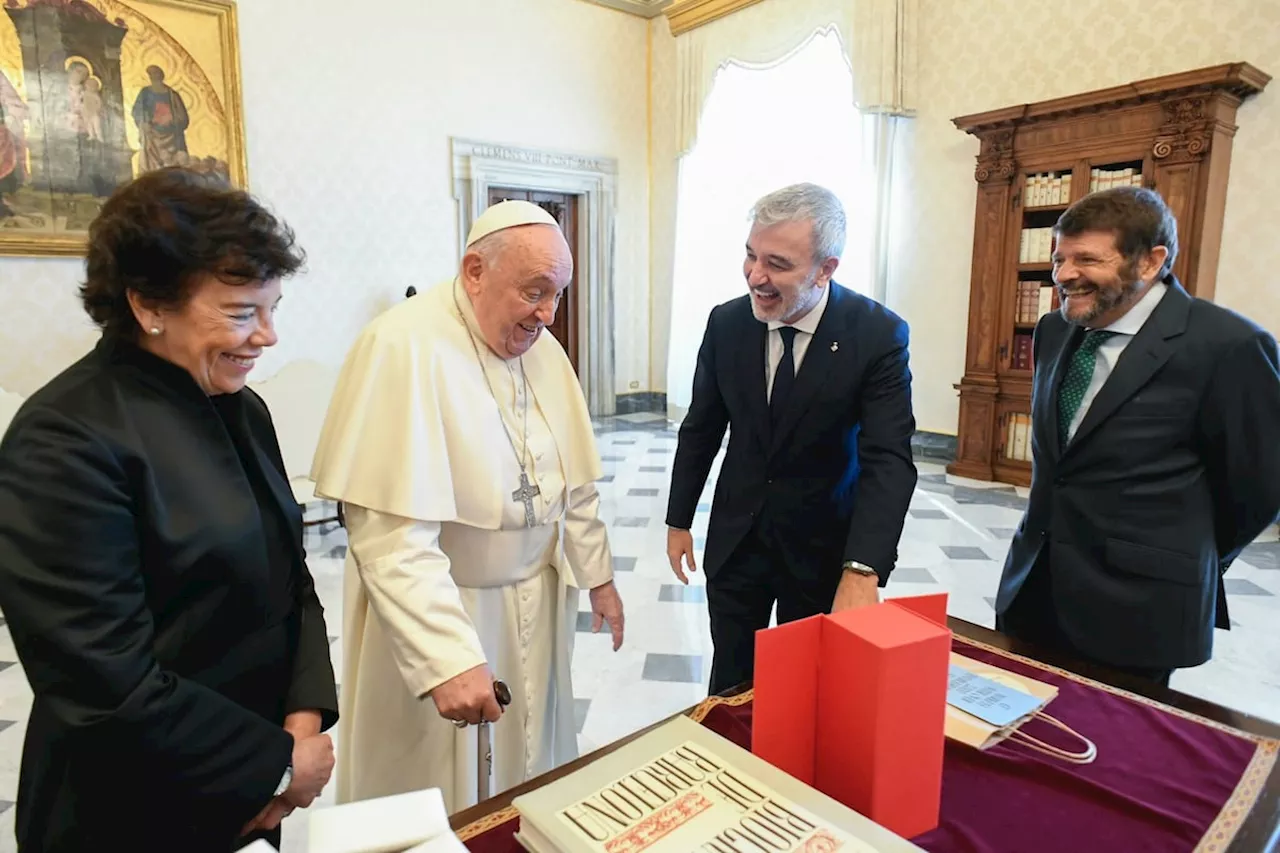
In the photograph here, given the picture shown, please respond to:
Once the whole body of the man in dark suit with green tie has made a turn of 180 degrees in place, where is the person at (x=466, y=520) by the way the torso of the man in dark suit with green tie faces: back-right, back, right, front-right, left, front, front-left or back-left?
back

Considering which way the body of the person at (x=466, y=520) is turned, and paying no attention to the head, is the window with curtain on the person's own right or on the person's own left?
on the person's own left

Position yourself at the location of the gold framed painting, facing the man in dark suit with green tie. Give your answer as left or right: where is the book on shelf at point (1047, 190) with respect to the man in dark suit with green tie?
left

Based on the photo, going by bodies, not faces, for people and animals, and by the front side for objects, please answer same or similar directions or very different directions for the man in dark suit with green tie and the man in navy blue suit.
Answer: same or similar directions

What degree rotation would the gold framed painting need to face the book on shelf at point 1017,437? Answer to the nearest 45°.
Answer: approximately 45° to its left

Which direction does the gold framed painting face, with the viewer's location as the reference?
facing the viewer

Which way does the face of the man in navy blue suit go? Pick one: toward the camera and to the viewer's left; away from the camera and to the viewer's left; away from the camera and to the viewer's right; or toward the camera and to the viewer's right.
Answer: toward the camera and to the viewer's left

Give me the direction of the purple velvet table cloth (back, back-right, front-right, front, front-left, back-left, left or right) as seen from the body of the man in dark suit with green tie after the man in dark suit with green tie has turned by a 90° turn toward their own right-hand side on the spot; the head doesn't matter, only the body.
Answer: back-left

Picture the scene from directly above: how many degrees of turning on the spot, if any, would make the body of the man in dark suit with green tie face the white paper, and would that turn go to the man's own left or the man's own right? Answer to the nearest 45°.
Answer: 0° — they already face it

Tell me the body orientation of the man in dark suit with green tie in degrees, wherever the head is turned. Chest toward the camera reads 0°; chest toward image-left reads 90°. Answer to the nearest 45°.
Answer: approximately 45°

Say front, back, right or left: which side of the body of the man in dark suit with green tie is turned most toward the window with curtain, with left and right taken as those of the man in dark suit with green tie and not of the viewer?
right

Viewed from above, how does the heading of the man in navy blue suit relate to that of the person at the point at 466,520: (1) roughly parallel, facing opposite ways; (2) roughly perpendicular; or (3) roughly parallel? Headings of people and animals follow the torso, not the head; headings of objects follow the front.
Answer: roughly perpendicular

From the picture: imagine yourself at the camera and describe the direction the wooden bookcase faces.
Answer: facing the viewer and to the left of the viewer

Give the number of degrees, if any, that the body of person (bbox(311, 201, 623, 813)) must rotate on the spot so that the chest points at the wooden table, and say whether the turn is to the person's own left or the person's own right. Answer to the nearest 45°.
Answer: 0° — they already face it

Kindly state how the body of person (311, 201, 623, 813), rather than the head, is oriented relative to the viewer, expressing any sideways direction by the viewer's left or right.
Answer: facing the viewer and to the right of the viewer

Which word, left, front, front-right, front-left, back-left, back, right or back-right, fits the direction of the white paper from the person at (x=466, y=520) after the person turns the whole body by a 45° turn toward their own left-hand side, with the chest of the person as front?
right

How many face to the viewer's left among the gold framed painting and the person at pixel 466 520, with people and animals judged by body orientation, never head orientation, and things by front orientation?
0

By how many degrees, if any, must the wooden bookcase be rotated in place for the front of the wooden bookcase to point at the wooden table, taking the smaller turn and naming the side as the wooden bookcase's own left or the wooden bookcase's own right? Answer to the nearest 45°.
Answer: approximately 45° to the wooden bookcase's own left

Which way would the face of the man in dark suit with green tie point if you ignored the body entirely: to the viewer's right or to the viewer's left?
to the viewer's left

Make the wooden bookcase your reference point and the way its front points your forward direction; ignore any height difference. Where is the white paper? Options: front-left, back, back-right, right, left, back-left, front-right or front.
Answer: front-left
